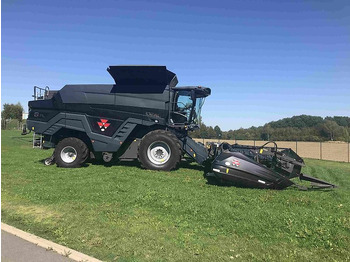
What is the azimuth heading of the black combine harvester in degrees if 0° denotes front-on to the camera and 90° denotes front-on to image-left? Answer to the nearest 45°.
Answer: approximately 270°
